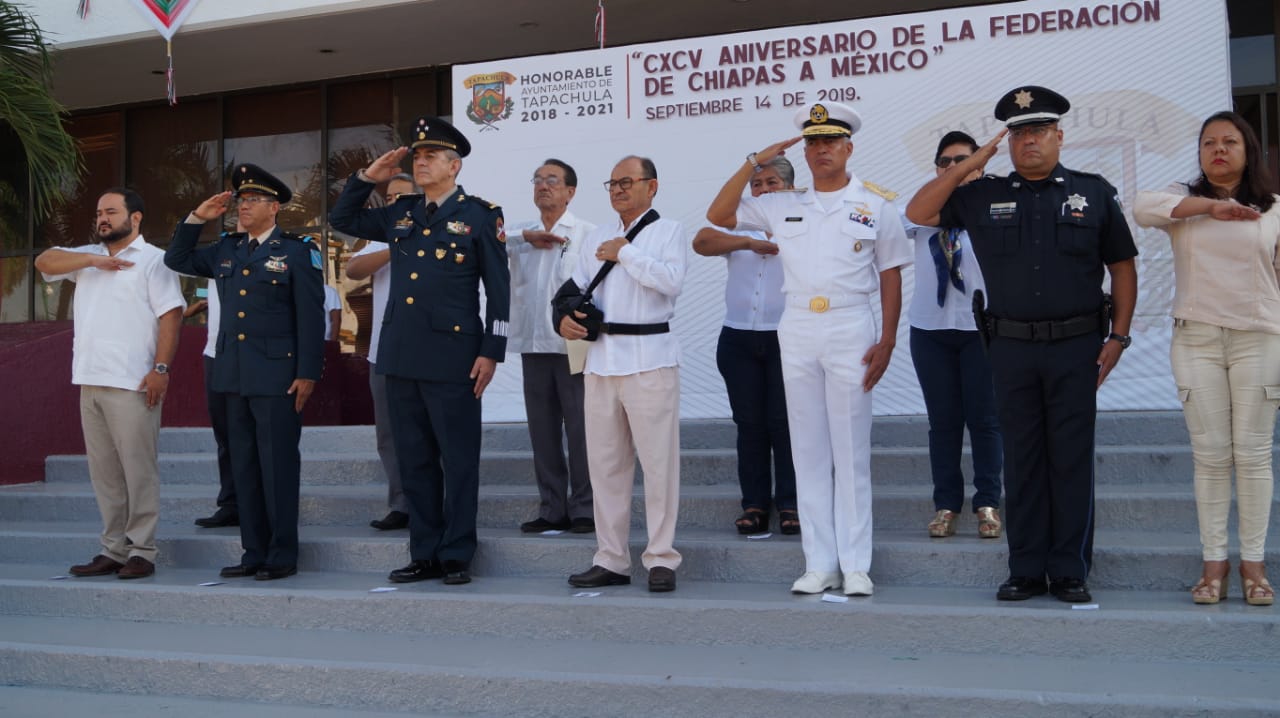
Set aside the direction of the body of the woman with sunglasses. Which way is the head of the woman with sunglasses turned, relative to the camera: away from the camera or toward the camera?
toward the camera

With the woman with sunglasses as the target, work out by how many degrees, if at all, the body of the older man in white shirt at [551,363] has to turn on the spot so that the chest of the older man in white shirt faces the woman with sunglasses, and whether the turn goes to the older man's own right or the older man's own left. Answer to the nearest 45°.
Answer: approximately 90° to the older man's own left

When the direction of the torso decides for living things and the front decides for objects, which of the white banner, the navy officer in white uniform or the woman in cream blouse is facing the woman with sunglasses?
the white banner

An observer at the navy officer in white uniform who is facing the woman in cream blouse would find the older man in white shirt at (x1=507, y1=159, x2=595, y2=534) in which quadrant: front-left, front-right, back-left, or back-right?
back-left

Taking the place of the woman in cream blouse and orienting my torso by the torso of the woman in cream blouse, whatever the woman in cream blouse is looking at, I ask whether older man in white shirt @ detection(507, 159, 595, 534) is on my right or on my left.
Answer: on my right

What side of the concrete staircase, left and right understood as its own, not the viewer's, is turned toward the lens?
front

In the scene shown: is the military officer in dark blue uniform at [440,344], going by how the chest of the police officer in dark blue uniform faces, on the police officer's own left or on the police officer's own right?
on the police officer's own right

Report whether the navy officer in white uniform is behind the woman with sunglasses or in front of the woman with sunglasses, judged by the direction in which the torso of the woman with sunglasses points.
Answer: in front

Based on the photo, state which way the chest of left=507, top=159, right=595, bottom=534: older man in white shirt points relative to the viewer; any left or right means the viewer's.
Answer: facing the viewer and to the left of the viewer

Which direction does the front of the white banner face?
toward the camera

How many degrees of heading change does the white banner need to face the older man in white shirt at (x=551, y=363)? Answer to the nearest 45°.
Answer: approximately 45° to its right

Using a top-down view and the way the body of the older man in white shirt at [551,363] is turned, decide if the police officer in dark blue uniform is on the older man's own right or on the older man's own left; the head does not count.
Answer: on the older man's own left

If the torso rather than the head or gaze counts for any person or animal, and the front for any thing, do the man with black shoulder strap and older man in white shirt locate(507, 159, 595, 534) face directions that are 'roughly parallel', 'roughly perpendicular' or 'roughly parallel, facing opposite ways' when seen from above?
roughly parallel

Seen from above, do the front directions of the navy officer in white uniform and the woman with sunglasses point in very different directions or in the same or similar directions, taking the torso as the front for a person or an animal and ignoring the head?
same or similar directions
